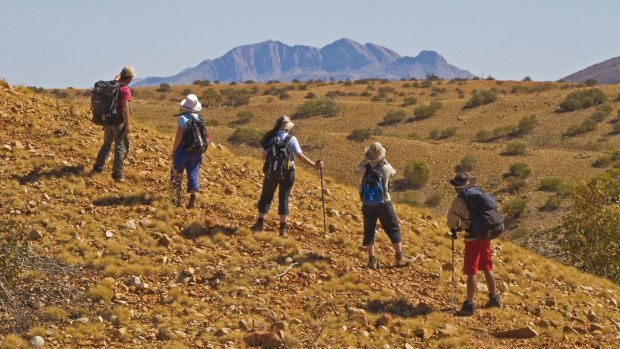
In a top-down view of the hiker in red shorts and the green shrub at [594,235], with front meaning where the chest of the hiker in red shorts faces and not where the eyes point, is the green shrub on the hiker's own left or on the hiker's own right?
on the hiker's own right

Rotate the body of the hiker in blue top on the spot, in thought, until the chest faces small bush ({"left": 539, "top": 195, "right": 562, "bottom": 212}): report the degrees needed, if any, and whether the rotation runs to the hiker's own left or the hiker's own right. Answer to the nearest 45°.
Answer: approximately 90° to the hiker's own right

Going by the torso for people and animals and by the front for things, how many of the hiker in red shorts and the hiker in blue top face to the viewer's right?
0

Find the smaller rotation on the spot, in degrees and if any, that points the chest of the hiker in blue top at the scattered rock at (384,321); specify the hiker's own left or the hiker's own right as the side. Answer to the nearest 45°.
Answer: approximately 180°

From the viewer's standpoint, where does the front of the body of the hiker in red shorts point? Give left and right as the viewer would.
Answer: facing away from the viewer and to the left of the viewer

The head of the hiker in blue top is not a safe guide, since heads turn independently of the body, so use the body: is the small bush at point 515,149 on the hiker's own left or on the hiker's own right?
on the hiker's own right

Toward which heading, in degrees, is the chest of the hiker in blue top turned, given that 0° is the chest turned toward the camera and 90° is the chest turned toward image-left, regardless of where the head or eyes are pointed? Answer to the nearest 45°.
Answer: approximately 135°

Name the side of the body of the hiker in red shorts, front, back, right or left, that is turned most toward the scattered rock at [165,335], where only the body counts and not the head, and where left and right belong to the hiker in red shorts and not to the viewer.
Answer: left

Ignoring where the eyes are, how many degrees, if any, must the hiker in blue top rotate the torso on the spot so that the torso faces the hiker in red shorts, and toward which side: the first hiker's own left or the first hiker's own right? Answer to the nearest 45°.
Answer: approximately 180°

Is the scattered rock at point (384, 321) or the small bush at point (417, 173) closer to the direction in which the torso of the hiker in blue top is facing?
the small bush

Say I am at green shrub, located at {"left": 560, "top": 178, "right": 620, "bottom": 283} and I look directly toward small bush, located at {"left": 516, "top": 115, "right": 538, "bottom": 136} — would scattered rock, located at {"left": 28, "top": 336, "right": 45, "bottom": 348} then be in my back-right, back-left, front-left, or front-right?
back-left

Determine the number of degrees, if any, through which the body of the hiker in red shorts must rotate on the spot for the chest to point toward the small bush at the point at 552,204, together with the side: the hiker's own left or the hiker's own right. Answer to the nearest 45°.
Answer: approximately 45° to the hiker's own right
